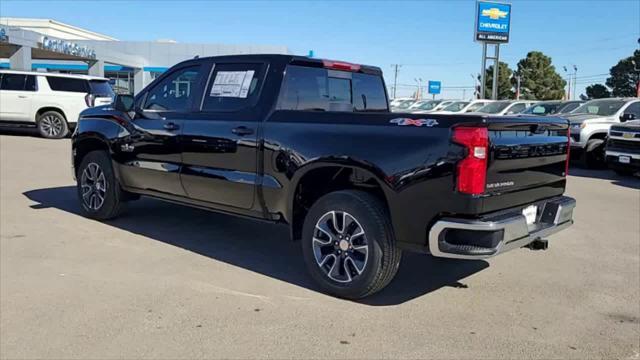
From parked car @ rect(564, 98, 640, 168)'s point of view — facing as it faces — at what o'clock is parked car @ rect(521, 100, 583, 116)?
parked car @ rect(521, 100, 583, 116) is roughly at 4 o'clock from parked car @ rect(564, 98, 640, 168).

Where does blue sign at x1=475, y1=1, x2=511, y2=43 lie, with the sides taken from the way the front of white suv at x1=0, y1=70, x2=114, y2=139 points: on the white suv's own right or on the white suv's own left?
on the white suv's own right

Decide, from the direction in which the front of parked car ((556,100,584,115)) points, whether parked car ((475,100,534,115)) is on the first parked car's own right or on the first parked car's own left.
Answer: on the first parked car's own right

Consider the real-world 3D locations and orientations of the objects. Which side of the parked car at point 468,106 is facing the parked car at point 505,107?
left

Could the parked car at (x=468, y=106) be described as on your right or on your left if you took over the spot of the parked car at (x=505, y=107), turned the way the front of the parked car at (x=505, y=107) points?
on your right

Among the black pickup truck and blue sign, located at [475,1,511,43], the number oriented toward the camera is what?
1

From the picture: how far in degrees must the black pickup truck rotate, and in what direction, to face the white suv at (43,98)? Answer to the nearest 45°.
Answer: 0° — it already faces it

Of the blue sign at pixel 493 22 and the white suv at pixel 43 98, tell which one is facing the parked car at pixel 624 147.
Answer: the blue sign

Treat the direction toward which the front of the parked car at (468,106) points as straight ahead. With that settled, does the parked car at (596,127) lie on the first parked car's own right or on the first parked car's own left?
on the first parked car's own left

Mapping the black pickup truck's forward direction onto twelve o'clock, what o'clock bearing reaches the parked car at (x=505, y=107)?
The parked car is roughly at 2 o'clock from the black pickup truck.

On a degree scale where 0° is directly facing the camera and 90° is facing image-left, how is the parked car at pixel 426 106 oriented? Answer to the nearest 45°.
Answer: approximately 45°

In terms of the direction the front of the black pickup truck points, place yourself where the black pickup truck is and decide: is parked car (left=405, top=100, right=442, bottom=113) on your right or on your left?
on your right
